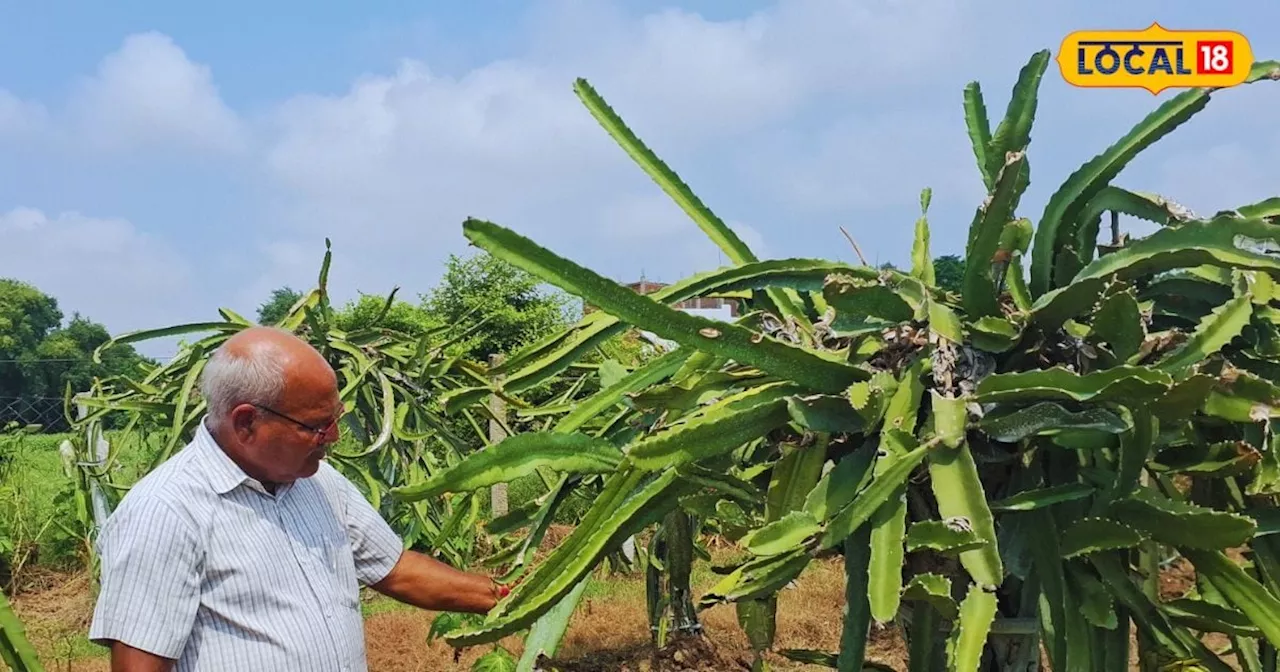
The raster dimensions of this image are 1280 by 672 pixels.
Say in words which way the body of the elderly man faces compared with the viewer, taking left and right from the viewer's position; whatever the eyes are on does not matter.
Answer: facing the viewer and to the right of the viewer

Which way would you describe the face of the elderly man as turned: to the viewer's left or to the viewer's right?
to the viewer's right

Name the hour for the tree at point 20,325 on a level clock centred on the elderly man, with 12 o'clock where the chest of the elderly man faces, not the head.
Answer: The tree is roughly at 7 o'clock from the elderly man.

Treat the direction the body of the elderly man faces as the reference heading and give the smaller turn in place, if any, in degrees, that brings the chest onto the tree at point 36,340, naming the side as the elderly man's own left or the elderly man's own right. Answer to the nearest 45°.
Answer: approximately 135° to the elderly man's own left
